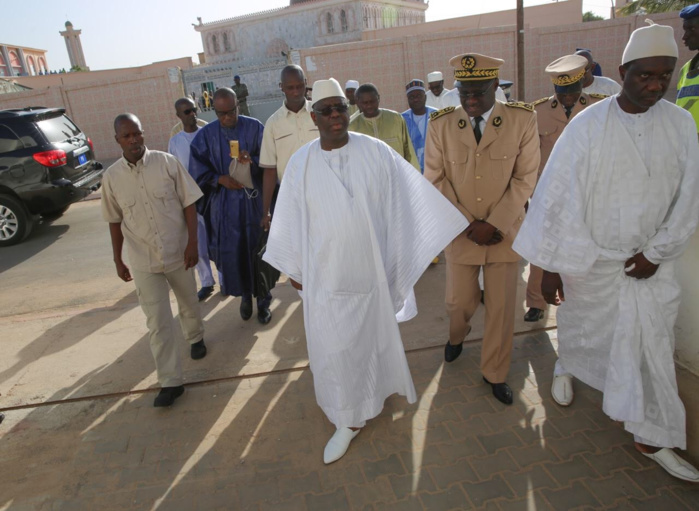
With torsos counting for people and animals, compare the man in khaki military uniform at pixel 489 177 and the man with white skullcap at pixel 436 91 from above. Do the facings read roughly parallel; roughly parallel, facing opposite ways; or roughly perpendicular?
roughly parallel

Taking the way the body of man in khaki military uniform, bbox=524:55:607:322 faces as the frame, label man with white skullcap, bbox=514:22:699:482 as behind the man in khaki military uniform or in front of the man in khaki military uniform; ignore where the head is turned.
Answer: in front

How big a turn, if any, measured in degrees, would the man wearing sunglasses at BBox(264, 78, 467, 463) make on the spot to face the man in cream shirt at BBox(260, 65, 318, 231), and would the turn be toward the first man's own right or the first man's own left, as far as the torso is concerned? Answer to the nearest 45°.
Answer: approximately 180°

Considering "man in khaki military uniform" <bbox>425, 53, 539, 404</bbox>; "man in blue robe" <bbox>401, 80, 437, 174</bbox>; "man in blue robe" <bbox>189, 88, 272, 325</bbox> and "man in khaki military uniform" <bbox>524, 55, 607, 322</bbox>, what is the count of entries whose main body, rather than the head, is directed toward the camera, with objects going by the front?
4

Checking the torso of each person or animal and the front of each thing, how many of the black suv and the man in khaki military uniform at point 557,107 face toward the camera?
1

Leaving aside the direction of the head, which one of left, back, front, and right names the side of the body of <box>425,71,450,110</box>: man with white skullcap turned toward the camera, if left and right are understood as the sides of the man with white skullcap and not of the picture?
front

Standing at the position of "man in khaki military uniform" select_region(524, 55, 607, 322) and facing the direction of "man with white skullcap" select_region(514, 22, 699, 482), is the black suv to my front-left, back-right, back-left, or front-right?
back-right

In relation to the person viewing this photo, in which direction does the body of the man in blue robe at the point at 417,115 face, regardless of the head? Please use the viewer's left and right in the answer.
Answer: facing the viewer

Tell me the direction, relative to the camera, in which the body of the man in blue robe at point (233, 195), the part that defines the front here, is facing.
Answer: toward the camera

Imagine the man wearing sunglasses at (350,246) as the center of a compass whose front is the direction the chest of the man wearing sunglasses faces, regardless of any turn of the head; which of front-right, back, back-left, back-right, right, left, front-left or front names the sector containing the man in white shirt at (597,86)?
back-left

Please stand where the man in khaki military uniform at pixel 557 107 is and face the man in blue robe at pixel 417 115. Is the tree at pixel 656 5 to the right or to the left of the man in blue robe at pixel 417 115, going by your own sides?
right

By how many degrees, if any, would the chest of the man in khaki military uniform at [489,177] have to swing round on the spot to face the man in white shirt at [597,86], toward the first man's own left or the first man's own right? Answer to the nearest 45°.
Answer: approximately 180°

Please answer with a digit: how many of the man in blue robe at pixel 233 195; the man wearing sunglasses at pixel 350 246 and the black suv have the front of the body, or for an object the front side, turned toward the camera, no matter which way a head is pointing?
2

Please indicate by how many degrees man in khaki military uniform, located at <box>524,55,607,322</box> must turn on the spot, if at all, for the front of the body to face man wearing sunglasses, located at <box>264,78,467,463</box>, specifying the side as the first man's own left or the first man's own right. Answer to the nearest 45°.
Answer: approximately 45° to the first man's own right

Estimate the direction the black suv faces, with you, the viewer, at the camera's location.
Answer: facing away from the viewer and to the left of the viewer
